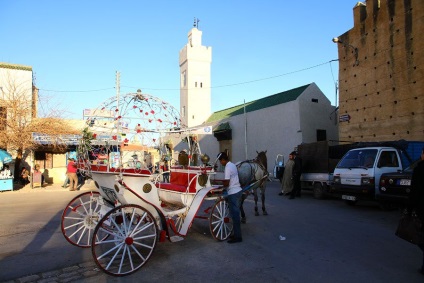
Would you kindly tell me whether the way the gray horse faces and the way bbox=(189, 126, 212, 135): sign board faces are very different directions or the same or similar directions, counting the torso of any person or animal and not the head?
very different directions

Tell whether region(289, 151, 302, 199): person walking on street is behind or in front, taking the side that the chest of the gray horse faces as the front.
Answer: in front

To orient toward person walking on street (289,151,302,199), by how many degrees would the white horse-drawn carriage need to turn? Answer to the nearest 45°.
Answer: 0° — it already faces them

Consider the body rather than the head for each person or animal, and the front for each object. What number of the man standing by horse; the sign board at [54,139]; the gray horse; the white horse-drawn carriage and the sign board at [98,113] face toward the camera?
2

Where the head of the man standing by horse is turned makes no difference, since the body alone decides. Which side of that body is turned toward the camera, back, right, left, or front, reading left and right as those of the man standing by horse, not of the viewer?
left

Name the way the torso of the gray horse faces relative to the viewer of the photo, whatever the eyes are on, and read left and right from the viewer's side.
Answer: facing away from the viewer and to the right of the viewer
